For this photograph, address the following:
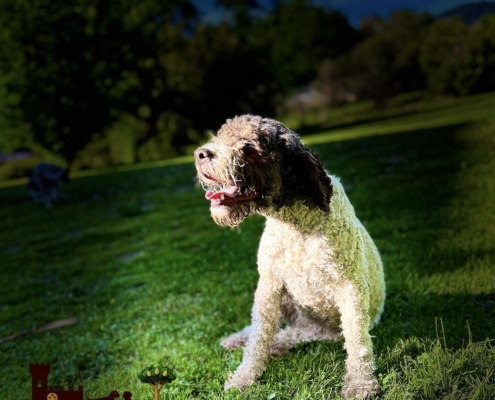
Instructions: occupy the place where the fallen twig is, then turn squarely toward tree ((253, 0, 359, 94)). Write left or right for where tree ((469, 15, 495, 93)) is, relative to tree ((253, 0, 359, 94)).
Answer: right

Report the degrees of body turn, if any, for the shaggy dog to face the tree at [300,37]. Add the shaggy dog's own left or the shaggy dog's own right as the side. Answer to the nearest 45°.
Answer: approximately 135° to the shaggy dog's own right

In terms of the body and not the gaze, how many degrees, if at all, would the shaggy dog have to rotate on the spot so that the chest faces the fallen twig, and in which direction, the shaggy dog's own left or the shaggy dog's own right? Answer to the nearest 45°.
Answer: approximately 90° to the shaggy dog's own right

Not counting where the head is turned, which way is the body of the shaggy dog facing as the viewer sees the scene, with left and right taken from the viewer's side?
facing the viewer and to the left of the viewer

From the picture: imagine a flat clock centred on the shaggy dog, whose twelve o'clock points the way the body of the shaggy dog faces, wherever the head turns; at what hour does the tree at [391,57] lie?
The tree is roughly at 5 o'clock from the shaggy dog.

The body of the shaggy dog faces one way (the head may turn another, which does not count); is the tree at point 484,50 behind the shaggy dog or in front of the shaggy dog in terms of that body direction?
behind
